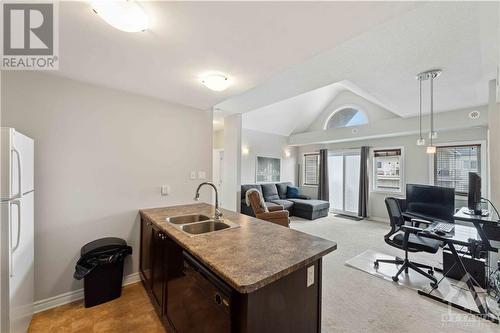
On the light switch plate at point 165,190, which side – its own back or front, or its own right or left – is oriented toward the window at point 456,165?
left

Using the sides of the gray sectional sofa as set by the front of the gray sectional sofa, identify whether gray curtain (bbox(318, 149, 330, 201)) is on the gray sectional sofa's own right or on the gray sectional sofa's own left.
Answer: on the gray sectional sofa's own left

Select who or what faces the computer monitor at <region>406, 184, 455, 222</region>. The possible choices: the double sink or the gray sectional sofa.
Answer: the gray sectional sofa

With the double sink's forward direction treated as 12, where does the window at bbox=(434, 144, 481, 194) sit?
The window is roughly at 7 o'clock from the double sink.

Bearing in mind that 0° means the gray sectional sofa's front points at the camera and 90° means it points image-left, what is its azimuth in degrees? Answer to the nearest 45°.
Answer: approximately 315°

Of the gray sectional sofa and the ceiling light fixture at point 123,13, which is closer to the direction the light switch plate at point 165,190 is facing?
the ceiling light fixture

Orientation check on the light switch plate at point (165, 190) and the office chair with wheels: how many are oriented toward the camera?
1

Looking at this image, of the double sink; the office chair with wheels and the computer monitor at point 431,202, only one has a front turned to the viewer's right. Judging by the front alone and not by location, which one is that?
the office chair with wheels

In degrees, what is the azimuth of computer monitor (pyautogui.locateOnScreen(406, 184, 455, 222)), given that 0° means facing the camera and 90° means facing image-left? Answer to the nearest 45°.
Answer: approximately 45°

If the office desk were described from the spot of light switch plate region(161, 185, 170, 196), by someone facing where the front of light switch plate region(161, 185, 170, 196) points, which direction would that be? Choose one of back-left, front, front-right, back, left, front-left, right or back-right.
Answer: front-left

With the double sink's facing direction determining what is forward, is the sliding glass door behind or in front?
behind

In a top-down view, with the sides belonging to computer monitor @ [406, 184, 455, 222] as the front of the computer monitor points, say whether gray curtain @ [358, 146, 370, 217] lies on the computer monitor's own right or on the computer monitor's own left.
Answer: on the computer monitor's own right

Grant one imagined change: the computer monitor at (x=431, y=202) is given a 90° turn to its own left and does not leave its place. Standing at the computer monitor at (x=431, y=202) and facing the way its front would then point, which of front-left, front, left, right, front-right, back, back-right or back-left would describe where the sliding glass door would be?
back
